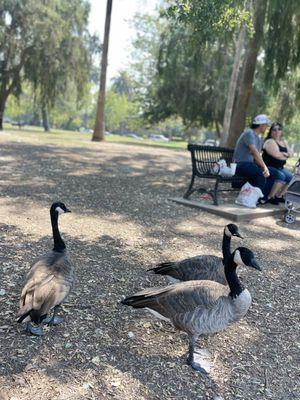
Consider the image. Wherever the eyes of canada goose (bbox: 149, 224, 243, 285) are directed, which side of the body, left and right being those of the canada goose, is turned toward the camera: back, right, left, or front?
right

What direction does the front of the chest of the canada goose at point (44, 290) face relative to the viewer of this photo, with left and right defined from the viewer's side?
facing away from the viewer and to the right of the viewer

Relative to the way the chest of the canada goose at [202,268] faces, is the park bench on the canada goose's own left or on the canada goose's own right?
on the canada goose's own left

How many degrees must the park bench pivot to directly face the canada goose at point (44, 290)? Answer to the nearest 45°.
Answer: approximately 45° to its right

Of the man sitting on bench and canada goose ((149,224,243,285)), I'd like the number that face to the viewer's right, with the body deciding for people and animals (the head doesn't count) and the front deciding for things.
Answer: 2

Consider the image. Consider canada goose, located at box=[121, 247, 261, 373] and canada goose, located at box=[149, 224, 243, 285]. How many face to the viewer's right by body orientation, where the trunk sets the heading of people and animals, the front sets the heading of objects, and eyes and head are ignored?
2

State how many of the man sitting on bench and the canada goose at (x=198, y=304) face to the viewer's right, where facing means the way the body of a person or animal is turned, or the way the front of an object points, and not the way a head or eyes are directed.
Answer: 2

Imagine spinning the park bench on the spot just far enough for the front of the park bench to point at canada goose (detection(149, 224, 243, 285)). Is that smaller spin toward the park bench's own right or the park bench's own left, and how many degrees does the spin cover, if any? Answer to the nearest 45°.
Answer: approximately 45° to the park bench's own right

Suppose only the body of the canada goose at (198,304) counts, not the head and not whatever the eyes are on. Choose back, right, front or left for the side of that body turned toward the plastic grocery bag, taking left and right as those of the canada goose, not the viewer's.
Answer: left

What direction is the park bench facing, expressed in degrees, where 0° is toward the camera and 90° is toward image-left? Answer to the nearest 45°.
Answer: approximately 315°

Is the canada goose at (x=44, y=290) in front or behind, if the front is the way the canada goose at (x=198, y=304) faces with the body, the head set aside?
behind

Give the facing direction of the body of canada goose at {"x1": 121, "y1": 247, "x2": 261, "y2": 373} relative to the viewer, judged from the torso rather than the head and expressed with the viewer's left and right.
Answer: facing to the right of the viewer

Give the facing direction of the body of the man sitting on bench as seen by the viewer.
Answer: to the viewer's right

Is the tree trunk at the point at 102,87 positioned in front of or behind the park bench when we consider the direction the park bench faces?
behind
